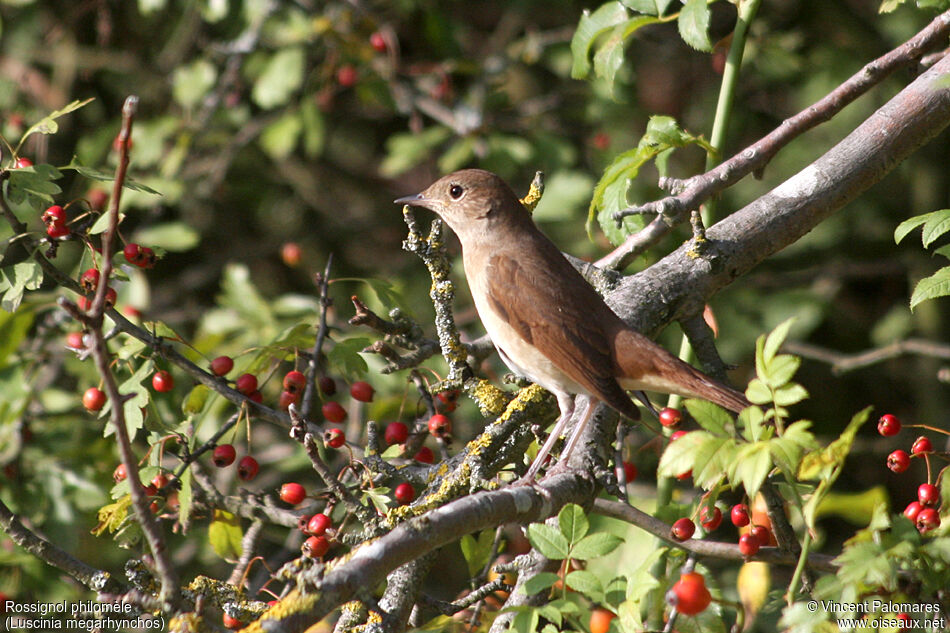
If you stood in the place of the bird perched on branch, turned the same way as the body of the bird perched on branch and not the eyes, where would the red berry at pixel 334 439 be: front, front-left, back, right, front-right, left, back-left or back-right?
front-left

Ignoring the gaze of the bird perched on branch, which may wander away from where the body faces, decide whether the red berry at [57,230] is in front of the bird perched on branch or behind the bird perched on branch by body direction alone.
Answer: in front

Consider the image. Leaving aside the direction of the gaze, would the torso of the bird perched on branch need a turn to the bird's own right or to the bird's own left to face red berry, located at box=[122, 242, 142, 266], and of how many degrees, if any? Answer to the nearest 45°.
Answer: approximately 45° to the bird's own left

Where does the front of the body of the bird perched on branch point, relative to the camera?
to the viewer's left

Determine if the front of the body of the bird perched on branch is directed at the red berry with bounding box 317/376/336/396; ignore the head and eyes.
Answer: yes
